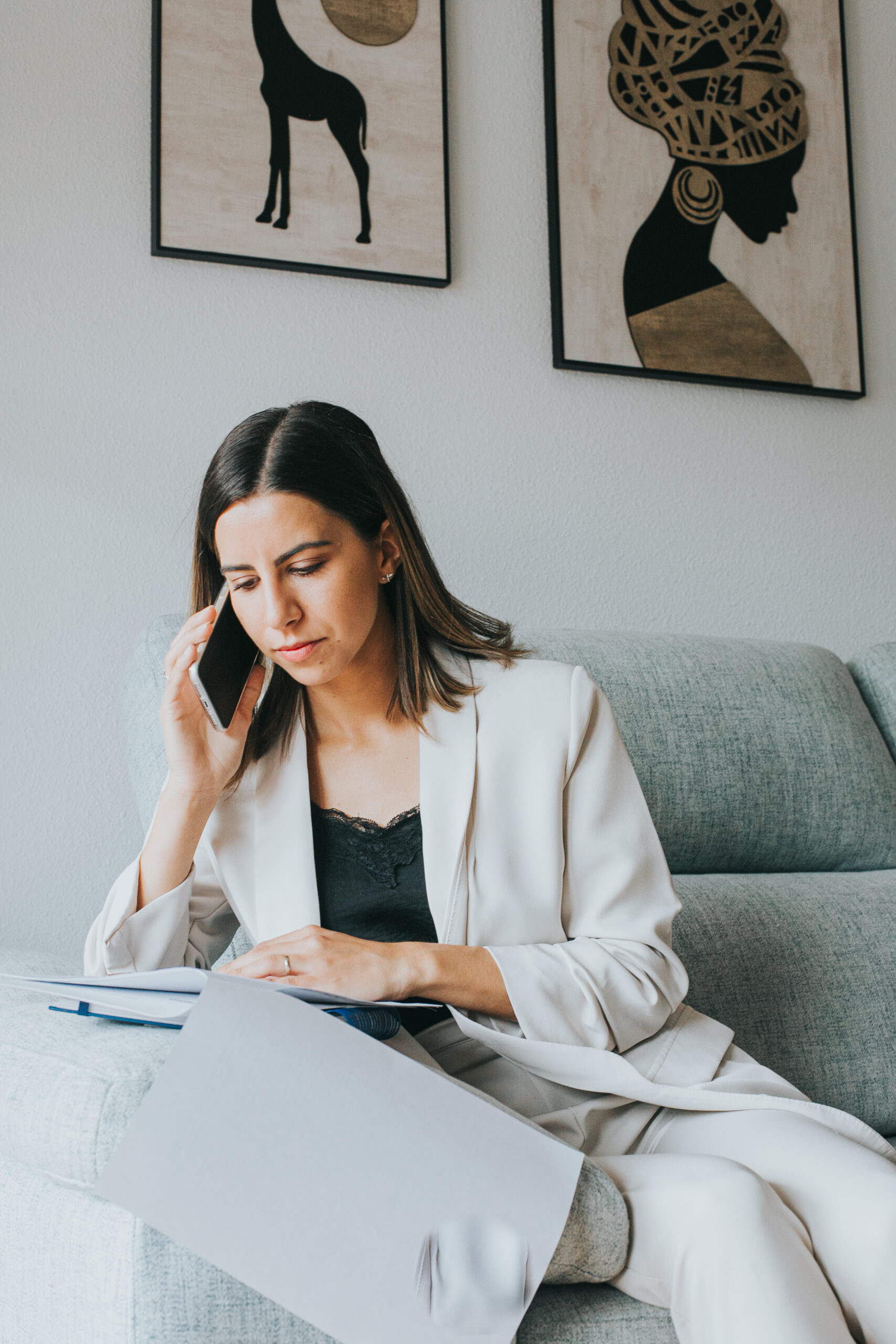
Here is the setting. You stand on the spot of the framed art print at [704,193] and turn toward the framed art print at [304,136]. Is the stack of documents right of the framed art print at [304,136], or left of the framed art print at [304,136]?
left

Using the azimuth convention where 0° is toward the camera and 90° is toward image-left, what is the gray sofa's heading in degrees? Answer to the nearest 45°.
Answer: approximately 0°
